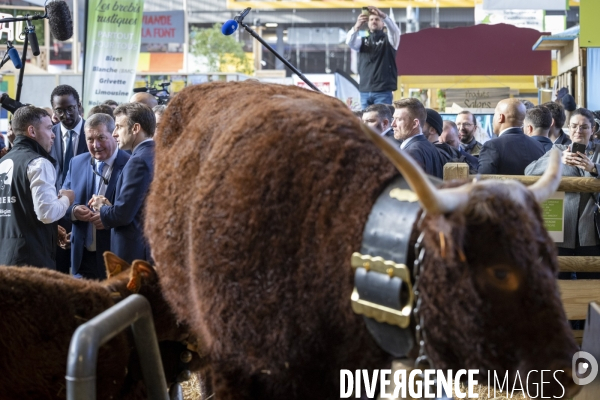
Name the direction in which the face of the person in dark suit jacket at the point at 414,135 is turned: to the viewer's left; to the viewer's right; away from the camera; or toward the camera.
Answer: to the viewer's left

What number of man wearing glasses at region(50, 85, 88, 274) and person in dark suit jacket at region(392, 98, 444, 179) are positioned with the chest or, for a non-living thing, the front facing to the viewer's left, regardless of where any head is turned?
1

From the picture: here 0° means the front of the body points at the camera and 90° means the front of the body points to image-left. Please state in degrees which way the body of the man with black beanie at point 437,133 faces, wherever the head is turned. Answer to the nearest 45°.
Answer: approximately 90°

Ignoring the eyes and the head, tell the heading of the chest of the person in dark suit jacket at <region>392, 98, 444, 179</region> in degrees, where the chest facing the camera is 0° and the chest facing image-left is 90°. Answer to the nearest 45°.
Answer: approximately 90°

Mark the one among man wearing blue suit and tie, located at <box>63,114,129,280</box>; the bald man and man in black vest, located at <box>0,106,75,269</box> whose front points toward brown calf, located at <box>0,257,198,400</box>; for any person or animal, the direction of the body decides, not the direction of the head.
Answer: the man wearing blue suit and tie

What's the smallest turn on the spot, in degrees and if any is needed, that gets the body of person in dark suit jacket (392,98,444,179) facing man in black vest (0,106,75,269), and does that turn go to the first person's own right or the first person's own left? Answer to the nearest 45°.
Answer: approximately 45° to the first person's own left

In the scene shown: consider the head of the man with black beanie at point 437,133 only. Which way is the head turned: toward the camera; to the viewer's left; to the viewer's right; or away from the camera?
to the viewer's left
